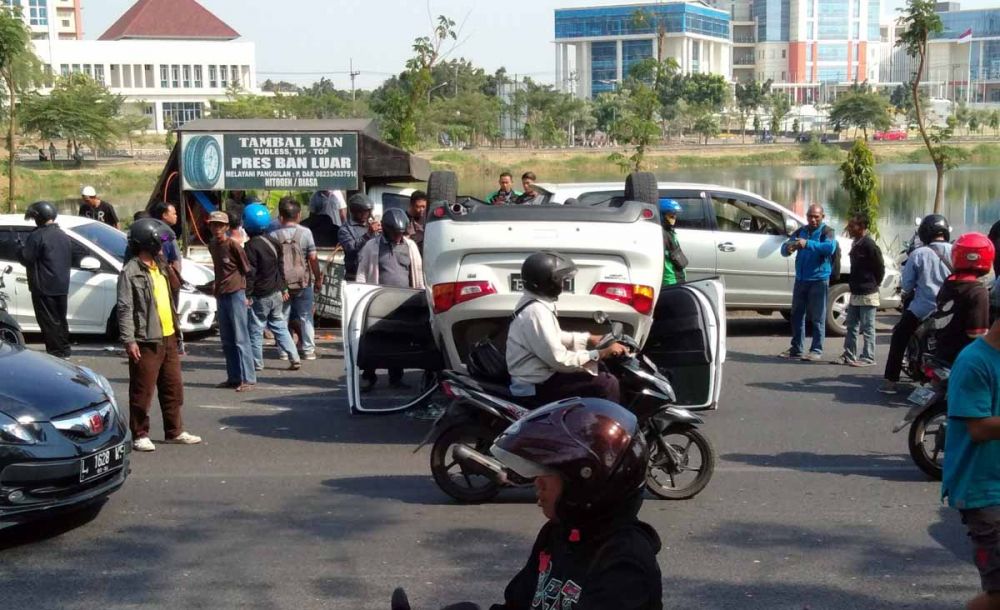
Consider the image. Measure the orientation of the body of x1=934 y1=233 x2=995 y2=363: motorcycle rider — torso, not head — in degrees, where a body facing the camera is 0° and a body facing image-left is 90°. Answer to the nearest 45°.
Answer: approximately 225°

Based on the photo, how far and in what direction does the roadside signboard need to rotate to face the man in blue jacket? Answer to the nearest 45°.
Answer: approximately 45° to its left

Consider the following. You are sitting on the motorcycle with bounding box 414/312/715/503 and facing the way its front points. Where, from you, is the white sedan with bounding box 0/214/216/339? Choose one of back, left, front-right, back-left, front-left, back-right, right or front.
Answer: back-left

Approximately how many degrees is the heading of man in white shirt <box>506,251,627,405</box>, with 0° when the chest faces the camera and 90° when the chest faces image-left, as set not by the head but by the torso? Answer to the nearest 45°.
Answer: approximately 270°

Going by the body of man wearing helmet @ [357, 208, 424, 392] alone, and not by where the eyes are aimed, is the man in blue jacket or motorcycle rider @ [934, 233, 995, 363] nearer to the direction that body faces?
the motorcycle rider

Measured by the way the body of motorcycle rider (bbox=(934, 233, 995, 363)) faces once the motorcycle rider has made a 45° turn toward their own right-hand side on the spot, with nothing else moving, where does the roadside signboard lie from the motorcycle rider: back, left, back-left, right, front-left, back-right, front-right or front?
back-left

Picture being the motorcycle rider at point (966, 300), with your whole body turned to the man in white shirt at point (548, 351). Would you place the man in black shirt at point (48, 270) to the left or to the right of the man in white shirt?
right

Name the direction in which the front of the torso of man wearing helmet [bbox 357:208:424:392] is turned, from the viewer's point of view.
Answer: toward the camera

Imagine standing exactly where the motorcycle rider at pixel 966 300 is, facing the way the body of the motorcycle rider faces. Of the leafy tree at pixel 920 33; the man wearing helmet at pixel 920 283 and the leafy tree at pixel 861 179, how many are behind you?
0

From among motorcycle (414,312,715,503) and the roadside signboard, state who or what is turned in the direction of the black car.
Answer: the roadside signboard

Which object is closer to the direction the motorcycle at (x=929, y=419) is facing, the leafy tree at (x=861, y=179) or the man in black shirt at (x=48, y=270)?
the leafy tree

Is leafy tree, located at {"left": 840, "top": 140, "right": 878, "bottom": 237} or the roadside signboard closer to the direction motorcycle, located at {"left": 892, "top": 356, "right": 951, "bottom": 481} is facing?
the leafy tree

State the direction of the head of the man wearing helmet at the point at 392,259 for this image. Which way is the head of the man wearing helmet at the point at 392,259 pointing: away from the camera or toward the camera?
toward the camera

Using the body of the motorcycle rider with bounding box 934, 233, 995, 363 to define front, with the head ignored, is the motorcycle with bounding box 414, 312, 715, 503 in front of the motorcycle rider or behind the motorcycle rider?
behind

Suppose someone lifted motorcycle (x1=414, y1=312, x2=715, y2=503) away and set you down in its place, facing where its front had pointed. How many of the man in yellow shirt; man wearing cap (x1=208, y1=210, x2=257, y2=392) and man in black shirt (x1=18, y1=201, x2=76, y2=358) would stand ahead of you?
0

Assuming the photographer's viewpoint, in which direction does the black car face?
facing the viewer and to the right of the viewer

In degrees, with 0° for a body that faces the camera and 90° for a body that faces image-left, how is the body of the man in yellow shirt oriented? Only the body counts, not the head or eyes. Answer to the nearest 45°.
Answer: approximately 315°

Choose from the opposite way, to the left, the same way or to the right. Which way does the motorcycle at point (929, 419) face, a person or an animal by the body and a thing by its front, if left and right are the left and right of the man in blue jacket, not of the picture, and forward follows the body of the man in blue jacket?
the opposite way

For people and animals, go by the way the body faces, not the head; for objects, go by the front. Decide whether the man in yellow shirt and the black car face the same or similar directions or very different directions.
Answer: same or similar directions
